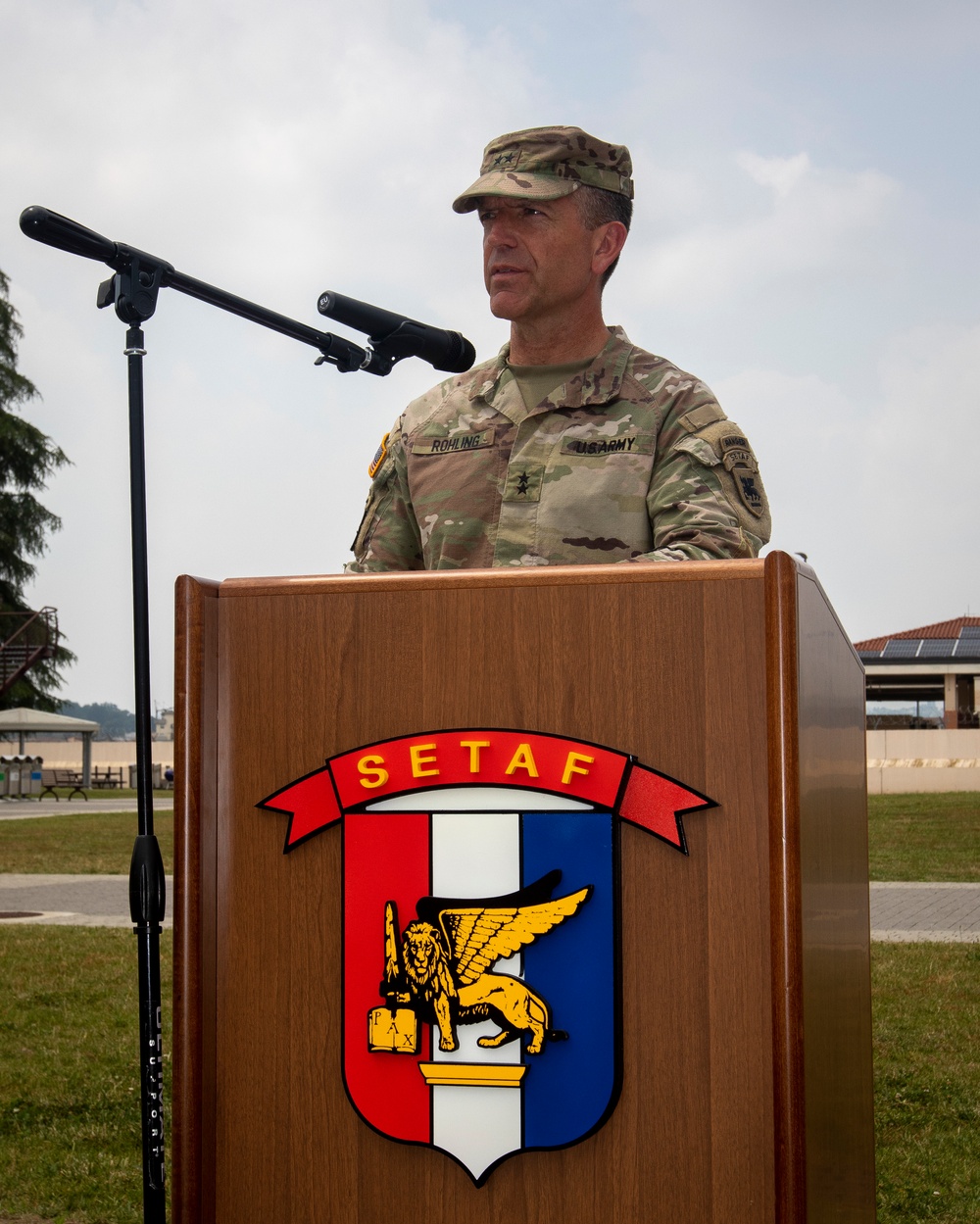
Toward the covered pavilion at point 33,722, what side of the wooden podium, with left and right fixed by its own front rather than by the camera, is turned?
back

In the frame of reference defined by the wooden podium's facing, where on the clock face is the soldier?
The soldier is roughly at 6 o'clock from the wooden podium.

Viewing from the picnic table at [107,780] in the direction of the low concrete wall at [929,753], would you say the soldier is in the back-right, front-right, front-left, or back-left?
front-right

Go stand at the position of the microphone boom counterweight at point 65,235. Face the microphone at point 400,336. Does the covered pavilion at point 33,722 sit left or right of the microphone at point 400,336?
left

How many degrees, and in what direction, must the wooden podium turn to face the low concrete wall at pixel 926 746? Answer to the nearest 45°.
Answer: approximately 180°

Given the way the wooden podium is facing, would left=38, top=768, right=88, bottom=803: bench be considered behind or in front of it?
behind

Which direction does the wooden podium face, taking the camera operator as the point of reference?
facing the viewer

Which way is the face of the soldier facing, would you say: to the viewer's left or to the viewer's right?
to the viewer's left

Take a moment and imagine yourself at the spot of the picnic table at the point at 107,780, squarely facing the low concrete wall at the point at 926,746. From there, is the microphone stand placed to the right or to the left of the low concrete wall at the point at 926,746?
right
